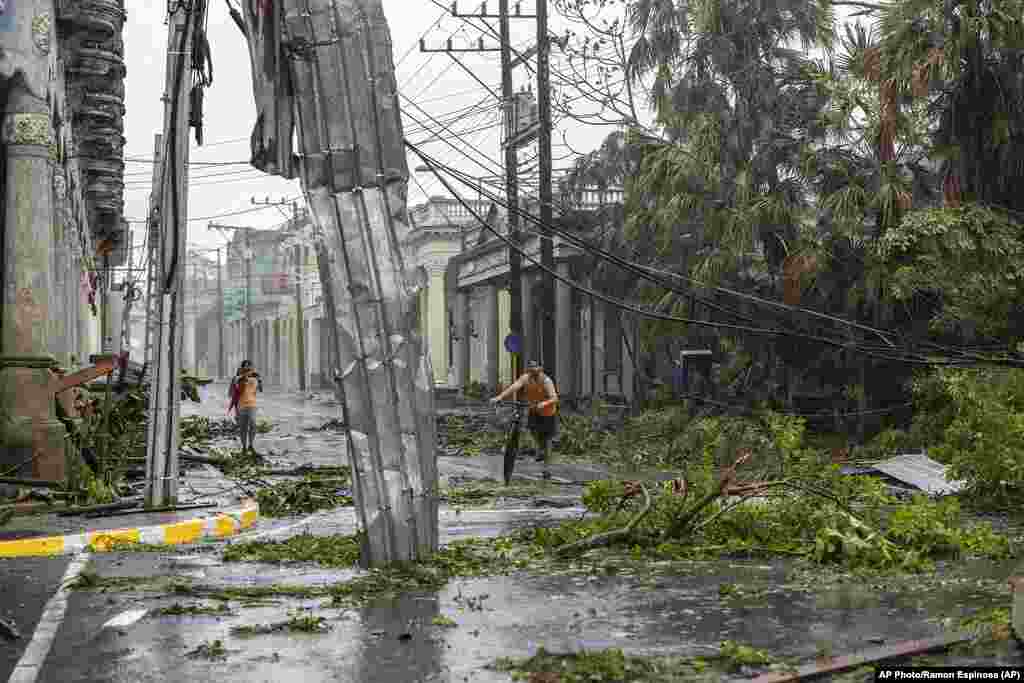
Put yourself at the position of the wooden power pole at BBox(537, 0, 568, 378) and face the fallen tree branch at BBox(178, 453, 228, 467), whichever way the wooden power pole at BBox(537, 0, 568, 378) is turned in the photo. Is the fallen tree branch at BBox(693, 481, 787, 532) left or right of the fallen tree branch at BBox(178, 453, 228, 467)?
left

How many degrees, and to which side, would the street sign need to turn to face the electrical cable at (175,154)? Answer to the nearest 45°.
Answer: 0° — it already faces it

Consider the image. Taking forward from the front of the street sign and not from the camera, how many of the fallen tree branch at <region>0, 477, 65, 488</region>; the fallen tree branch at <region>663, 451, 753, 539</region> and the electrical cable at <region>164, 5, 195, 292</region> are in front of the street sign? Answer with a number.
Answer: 3

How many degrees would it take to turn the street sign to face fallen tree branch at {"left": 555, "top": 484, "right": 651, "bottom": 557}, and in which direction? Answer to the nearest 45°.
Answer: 0° — it already faces it

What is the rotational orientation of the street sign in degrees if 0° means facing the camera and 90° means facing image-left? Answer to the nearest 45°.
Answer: approximately 0°
